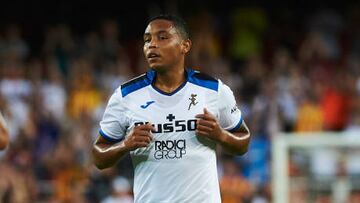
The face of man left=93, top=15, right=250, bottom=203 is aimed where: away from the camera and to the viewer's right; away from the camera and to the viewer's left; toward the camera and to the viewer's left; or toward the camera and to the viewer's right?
toward the camera and to the viewer's left

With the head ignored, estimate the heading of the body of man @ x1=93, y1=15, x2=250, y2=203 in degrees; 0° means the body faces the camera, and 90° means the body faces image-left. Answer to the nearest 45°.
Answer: approximately 0°
